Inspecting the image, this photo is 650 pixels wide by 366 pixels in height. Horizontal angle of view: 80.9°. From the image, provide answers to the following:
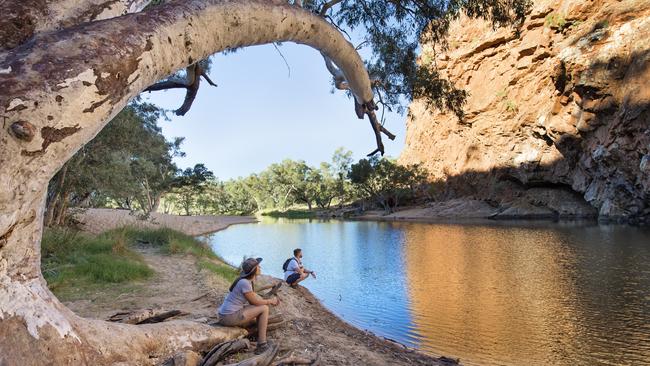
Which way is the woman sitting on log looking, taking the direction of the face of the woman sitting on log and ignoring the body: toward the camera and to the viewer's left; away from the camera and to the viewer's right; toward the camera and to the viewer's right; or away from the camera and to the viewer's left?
away from the camera and to the viewer's right

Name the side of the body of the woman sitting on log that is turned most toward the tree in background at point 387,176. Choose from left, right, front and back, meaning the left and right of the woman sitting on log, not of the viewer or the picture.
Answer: left

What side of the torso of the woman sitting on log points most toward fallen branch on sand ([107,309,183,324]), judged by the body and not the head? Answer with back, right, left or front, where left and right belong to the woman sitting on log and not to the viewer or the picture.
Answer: back

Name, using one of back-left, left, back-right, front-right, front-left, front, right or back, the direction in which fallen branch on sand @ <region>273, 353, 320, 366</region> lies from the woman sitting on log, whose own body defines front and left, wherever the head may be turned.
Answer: front-right

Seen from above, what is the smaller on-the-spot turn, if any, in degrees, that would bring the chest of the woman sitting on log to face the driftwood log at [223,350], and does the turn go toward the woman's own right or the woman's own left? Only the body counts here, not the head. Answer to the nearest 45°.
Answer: approximately 90° to the woman's own right

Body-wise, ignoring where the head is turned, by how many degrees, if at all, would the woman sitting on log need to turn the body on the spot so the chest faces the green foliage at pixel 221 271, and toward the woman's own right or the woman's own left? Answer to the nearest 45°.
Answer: approximately 90° to the woman's own left

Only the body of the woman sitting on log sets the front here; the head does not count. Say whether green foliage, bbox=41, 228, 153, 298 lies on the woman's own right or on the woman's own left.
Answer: on the woman's own left

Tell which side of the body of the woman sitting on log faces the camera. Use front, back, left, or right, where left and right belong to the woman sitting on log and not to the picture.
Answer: right

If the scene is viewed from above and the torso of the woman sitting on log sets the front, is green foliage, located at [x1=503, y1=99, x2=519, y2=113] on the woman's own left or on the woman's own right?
on the woman's own left
